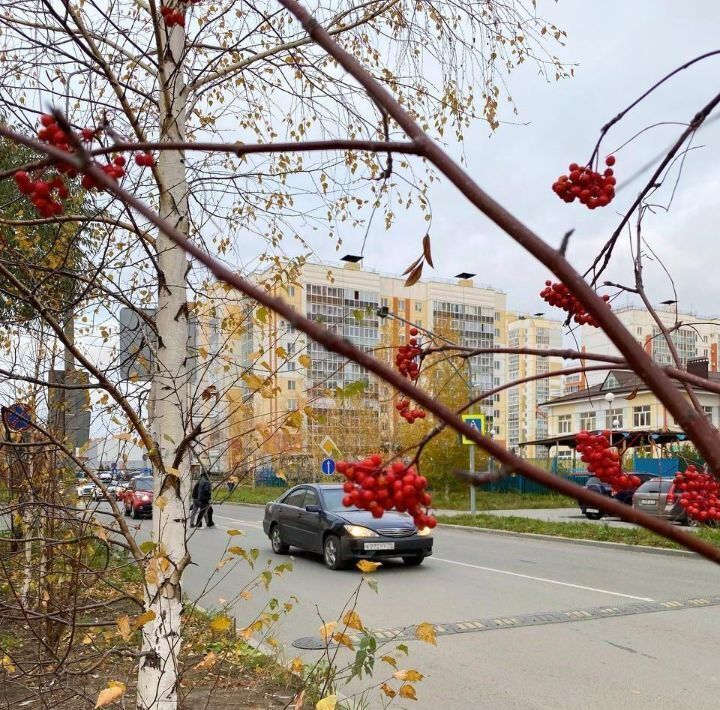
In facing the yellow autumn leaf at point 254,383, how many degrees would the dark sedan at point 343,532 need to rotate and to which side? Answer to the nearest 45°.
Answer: approximately 45° to its right

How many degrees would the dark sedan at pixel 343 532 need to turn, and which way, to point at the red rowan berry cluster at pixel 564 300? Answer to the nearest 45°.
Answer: approximately 45° to its right

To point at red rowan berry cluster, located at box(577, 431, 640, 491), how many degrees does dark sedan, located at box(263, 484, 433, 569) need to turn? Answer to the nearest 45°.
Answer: approximately 45° to its right

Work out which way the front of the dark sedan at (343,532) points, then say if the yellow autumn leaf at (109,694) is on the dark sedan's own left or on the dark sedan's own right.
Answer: on the dark sedan's own right

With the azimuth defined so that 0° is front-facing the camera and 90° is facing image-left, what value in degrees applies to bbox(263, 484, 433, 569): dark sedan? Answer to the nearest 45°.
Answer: approximately 315°
